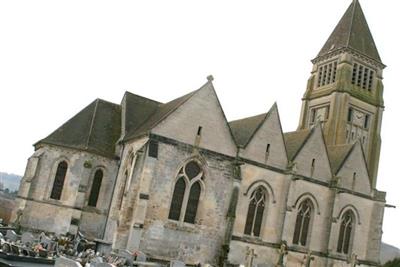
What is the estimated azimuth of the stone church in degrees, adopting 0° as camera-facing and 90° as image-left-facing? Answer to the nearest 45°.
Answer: approximately 225°
